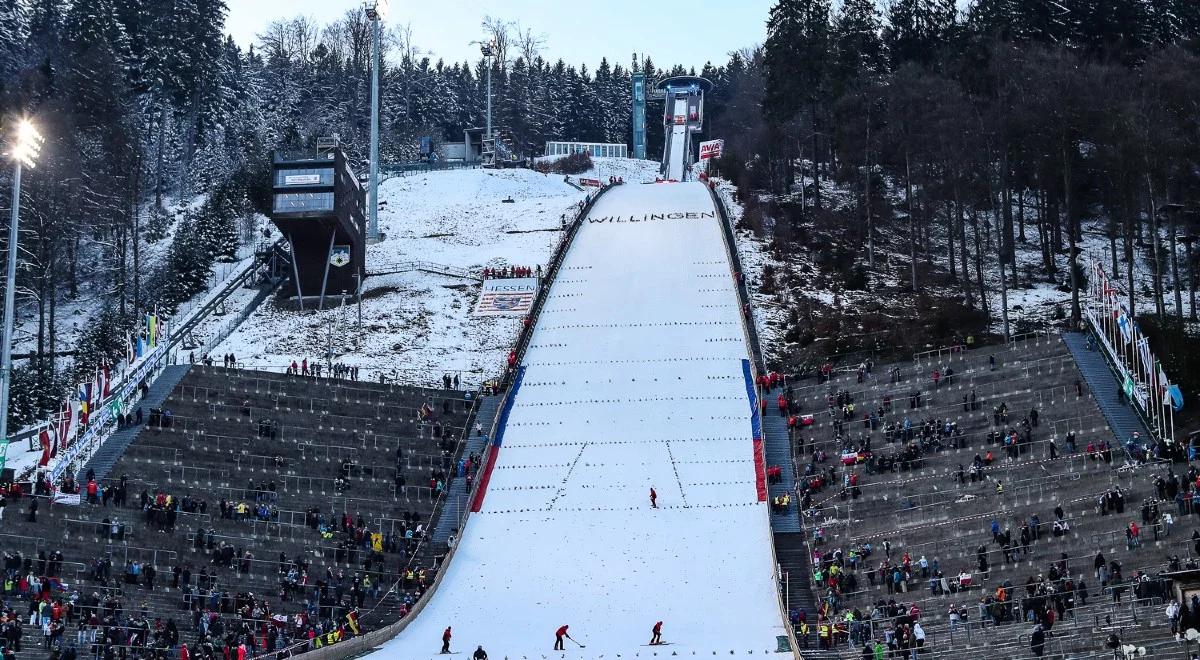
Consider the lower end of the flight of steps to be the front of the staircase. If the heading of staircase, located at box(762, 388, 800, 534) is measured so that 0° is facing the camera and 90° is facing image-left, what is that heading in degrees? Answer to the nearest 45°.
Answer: approximately 0°

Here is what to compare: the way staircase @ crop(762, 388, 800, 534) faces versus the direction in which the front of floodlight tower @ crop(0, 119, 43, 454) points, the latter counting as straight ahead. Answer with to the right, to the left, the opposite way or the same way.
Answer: to the right

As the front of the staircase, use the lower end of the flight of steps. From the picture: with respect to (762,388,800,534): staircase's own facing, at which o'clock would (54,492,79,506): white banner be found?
The white banner is roughly at 2 o'clock from the staircase.

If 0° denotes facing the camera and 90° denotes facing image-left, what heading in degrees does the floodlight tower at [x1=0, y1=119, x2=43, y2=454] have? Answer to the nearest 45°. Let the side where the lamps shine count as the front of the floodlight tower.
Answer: approximately 315°

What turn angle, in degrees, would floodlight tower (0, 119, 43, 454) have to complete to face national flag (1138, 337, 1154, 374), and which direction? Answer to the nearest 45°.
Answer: approximately 45° to its left

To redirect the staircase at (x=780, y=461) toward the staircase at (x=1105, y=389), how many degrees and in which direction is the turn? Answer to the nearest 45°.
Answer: approximately 90° to its left
